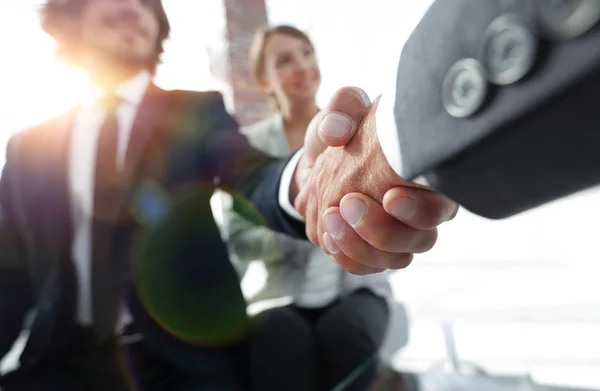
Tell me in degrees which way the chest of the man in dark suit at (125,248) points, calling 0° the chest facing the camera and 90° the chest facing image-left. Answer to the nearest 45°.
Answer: approximately 0°
